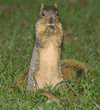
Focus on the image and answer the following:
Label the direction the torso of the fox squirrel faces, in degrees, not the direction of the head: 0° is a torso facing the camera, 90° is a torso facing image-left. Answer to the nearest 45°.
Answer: approximately 0°
